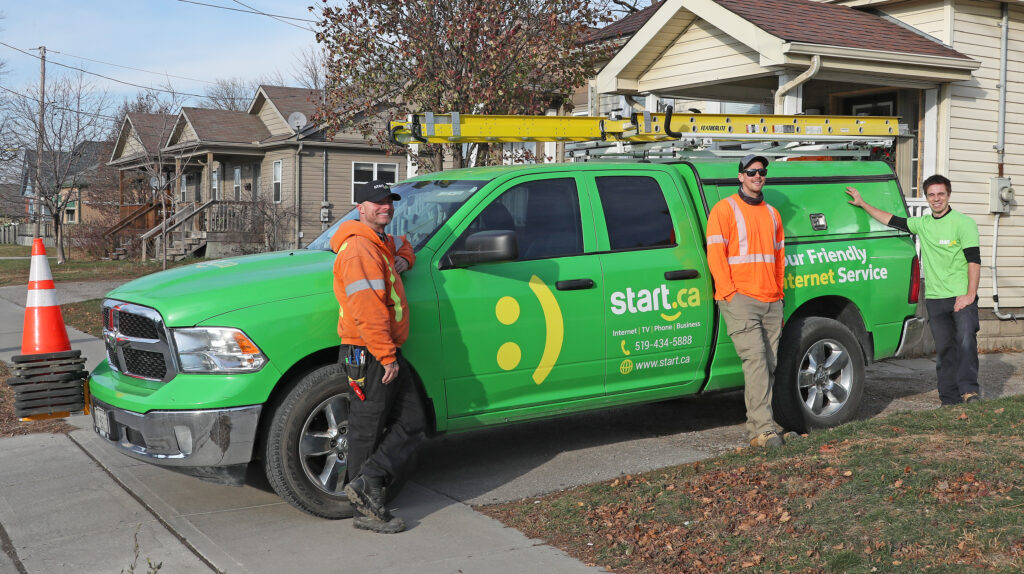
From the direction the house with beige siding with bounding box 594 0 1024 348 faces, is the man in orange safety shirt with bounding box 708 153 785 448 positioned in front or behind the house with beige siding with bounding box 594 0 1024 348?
in front

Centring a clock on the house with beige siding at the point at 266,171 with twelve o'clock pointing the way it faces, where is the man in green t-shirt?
The man in green t-shirt is roughly at 10 o'clock from the house with beige siding.

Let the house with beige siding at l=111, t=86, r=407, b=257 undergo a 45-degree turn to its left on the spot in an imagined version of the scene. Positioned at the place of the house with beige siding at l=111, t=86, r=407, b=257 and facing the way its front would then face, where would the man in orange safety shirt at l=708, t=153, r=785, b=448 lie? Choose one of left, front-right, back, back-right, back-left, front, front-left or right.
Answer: front

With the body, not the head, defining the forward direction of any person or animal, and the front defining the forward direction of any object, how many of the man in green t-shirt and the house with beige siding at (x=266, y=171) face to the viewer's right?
0

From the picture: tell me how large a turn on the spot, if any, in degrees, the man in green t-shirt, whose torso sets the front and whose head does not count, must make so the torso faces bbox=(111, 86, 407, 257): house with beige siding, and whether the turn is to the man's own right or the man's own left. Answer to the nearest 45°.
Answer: approximately 135° to the man's own right

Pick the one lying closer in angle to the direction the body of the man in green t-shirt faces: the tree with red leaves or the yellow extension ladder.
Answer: the yellow extension ladder

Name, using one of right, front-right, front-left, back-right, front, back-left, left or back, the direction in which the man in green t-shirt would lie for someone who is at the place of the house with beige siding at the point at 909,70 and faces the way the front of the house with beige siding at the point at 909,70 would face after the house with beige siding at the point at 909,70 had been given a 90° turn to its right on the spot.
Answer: back-left

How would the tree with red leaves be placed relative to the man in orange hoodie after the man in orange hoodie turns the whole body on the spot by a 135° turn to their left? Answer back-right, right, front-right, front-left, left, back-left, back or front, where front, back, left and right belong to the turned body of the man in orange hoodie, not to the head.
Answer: front

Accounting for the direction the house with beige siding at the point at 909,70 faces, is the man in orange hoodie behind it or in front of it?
in front

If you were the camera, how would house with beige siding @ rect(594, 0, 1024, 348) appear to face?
facing the viewer and to the left of the viewer

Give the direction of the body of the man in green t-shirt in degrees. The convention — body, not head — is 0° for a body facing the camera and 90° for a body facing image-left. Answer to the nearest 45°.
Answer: approximately 0°

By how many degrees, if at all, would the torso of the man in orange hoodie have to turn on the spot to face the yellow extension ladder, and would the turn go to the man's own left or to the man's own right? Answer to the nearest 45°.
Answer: approximately 90° to the man's own left
